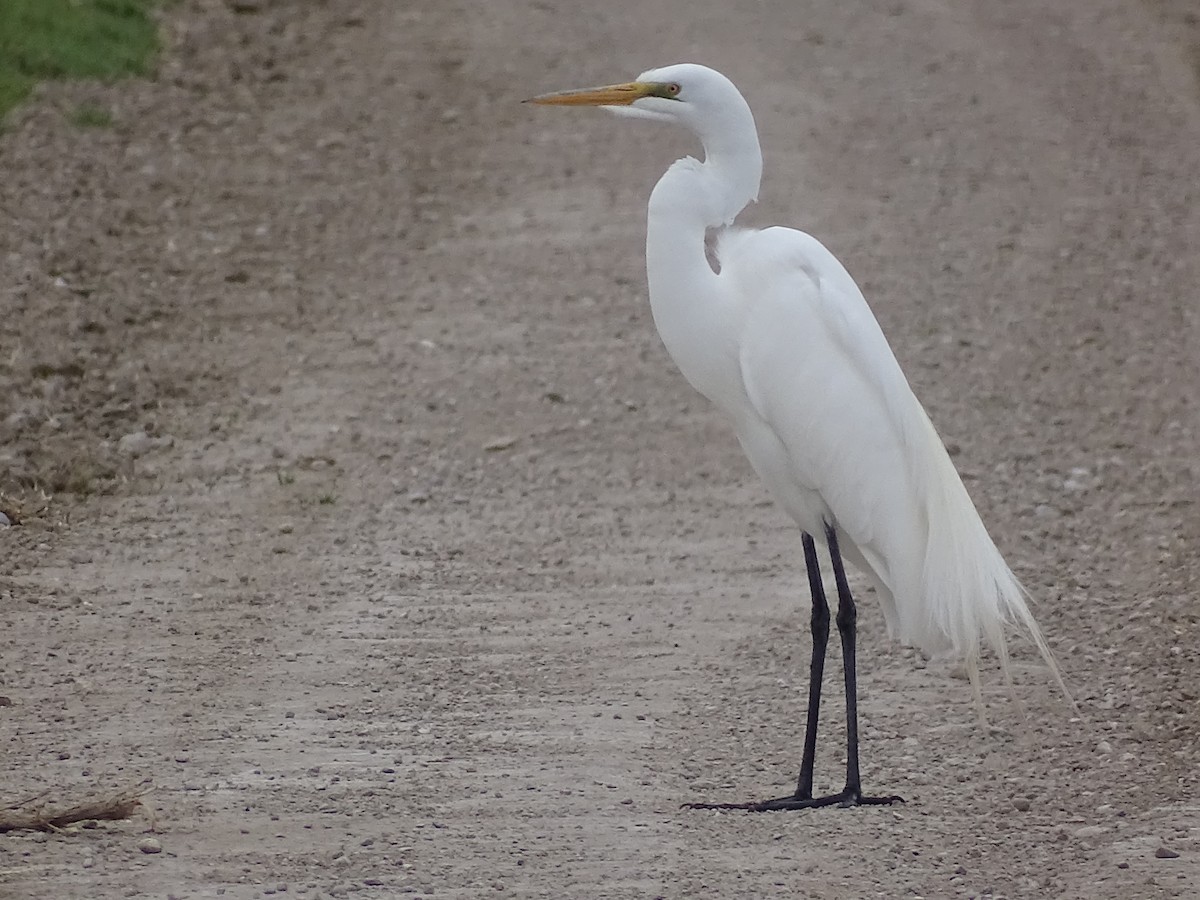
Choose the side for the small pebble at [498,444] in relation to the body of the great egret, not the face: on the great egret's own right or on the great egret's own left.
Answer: on the great egret's own right

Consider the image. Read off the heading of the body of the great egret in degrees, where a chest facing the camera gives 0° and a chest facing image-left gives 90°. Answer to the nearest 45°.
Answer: approximately 90°

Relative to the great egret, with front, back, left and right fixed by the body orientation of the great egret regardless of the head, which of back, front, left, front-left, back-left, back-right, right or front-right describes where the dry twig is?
front-left
